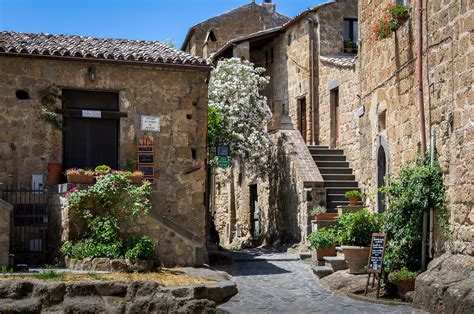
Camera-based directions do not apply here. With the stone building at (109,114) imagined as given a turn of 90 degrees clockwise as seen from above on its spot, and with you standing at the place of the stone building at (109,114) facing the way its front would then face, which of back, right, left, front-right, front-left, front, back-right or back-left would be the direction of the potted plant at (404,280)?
back-left

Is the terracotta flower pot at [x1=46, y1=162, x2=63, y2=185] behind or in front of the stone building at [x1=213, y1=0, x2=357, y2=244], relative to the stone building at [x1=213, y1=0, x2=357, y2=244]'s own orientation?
in front

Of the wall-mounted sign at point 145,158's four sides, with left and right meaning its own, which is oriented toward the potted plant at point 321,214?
left

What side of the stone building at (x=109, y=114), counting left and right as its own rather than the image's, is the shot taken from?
front

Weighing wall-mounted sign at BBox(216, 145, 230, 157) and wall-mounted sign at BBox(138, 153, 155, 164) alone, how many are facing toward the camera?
2

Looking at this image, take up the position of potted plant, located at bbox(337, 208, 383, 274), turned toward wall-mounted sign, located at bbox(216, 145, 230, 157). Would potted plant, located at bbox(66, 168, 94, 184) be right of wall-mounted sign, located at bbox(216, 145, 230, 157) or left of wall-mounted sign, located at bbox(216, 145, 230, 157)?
left

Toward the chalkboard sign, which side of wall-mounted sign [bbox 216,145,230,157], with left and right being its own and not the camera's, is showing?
front

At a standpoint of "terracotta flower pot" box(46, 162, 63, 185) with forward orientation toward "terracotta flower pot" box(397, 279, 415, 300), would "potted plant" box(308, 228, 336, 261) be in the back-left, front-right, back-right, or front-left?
front-left

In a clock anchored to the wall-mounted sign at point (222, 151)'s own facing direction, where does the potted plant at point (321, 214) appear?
The potted plant is roughly at 10 o'clock from the wall-mounted sign.

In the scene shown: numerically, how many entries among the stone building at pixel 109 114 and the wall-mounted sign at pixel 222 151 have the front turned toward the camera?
2

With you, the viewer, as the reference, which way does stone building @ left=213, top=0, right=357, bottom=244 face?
facing the viewer and to the left of the viewer

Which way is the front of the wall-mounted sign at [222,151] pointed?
toward the camera

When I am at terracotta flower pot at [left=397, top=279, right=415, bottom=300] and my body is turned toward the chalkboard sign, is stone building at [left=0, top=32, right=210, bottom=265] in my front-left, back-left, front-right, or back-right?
front-left

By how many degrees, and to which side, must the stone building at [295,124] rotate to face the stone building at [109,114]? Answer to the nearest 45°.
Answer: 0° — it already faces it

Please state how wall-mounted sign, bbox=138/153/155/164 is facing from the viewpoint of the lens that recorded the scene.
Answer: facing the viewer
